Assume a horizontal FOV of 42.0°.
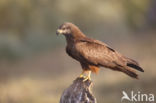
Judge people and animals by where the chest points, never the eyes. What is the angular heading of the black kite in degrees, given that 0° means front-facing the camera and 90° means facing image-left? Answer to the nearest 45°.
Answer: approximately 90°
